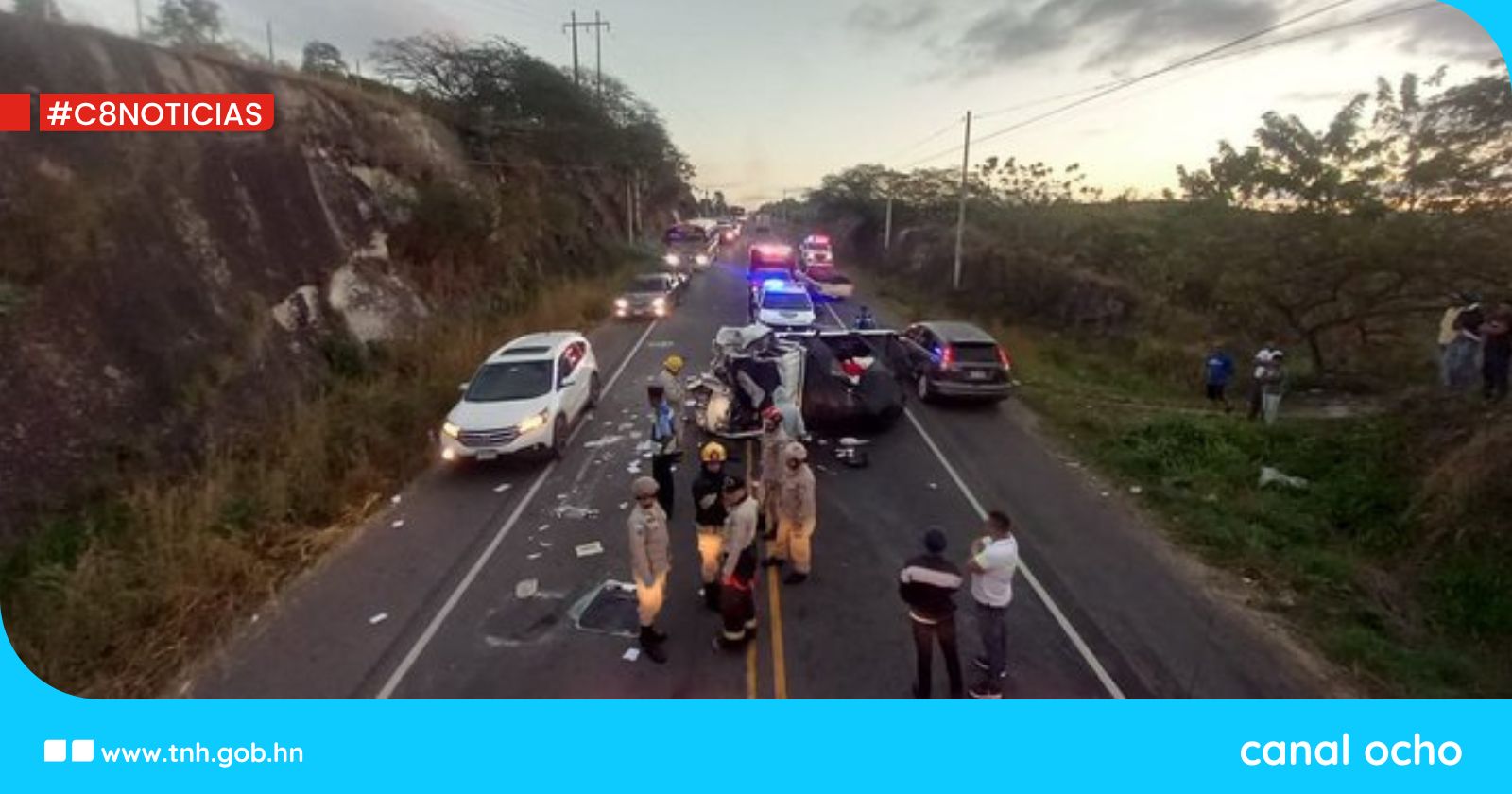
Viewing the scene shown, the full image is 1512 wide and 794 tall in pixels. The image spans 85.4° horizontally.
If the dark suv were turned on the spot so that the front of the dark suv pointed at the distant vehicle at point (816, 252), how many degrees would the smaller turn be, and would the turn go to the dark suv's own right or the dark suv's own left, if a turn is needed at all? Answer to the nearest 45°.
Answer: approximately 45° to the dark suv's own right

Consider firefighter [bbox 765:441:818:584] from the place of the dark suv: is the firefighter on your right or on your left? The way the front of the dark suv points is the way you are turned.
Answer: on your left

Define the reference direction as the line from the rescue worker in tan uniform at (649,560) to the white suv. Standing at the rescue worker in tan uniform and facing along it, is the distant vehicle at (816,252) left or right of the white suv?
right

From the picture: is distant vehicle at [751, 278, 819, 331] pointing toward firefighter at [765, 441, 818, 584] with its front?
yes

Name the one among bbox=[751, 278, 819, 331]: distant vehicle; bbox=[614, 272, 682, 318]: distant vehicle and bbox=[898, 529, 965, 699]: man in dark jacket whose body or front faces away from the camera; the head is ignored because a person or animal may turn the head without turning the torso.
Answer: the man in dark jacket

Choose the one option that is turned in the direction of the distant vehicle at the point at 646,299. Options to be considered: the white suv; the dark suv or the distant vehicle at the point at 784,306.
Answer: the dark suv

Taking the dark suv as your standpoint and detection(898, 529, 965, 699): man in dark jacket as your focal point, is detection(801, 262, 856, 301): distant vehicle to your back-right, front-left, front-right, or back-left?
back-right

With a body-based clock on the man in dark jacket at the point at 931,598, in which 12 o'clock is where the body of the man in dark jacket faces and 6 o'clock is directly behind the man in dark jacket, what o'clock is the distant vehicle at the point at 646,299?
The distant vehicle is roughly at 11 o'clock from the man in dark jacket.

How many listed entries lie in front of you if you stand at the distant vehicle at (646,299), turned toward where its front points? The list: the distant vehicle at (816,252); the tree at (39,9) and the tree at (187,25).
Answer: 2

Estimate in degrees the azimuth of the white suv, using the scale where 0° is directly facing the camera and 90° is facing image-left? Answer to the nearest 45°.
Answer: approximately 45°

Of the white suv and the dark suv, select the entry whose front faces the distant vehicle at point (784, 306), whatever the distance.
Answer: the dark suv

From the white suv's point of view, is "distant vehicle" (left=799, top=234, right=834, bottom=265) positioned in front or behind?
behind

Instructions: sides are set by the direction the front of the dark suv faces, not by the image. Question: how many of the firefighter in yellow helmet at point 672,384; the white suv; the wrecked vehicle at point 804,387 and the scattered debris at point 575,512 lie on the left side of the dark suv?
4

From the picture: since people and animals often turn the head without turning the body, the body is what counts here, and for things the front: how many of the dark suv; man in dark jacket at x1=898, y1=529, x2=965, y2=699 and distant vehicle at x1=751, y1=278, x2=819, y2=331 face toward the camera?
1

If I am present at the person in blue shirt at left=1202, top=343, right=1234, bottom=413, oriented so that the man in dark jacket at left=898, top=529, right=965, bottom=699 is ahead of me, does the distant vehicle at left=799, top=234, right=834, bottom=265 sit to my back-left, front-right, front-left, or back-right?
back-right

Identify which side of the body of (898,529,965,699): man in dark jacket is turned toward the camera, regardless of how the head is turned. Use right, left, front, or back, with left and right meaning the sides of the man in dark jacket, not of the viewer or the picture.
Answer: back

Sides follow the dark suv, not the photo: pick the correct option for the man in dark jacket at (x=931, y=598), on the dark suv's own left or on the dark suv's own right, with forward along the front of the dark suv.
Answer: on the dark suv's own left

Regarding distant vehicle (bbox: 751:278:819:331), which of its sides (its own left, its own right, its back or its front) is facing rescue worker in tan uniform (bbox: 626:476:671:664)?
front

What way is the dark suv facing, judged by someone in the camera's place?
facing away from the viewer and to the left of the viewer
